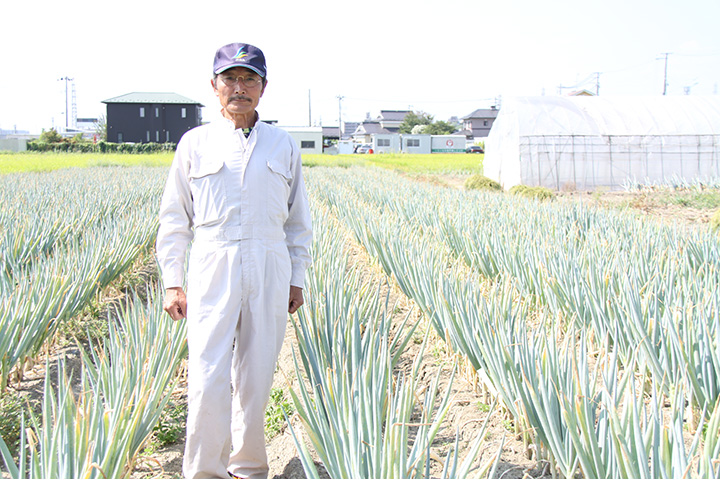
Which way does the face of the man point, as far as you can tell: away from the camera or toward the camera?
toward the camera

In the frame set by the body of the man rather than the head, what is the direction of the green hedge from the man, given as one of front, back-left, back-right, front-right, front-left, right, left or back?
back

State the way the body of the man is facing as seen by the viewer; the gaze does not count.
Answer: toward the camera

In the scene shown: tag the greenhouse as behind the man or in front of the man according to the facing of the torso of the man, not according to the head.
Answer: behind

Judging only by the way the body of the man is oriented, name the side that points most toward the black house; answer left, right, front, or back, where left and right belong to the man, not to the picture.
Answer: back

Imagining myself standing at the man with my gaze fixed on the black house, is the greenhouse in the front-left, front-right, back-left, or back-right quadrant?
front-right

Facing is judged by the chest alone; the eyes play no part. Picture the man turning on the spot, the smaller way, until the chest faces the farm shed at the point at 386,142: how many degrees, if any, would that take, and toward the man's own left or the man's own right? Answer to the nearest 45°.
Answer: approximately 180°
